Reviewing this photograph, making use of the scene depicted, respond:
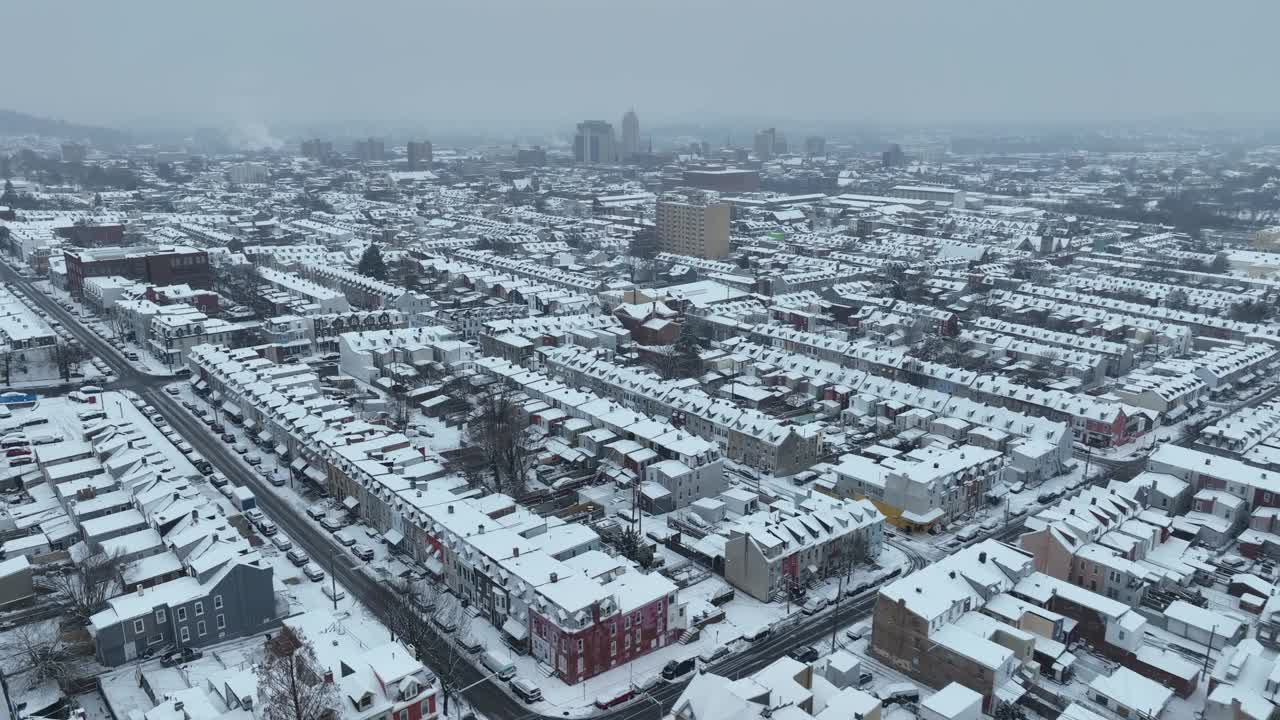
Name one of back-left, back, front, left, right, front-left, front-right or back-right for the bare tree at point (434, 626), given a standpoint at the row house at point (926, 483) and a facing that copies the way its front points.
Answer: right

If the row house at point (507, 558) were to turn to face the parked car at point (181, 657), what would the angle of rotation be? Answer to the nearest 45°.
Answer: approximately 45° to its right

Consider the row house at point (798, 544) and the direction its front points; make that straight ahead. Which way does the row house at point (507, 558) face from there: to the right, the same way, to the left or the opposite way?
to the right

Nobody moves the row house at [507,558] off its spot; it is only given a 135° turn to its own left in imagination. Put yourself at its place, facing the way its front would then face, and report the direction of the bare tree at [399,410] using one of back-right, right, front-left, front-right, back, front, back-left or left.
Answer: left

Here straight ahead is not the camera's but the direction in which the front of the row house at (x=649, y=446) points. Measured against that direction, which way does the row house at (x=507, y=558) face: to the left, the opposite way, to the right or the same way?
the opposite way

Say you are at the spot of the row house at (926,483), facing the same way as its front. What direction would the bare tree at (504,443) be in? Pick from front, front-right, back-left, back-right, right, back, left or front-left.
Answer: back-right

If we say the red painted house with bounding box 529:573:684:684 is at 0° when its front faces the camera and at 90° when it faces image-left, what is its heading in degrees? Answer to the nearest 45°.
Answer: approximately 45°

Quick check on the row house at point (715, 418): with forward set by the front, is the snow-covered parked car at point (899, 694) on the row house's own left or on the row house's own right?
on the row house's own left

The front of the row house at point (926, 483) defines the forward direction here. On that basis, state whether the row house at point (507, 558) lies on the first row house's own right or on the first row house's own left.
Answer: on the first row house's own right

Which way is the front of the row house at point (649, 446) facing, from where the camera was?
facing away from the viewer and to the right of the viewer

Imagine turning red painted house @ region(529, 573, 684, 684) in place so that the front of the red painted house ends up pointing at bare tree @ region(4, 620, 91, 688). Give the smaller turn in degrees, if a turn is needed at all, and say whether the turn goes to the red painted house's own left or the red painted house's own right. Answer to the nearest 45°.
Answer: approximately 45° to the red painted house's own right

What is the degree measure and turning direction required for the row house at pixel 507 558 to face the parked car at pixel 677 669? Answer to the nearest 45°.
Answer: approximately 90° to its left
